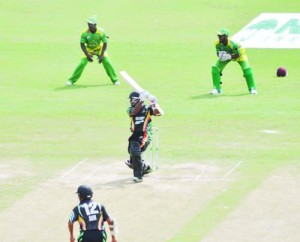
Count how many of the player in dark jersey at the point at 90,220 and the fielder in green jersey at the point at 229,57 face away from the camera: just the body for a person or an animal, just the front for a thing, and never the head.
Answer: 1

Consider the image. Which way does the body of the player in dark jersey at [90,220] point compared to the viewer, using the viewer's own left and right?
facing away from the viewer

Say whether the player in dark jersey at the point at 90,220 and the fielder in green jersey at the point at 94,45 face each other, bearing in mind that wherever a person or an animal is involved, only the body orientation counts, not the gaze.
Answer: yes

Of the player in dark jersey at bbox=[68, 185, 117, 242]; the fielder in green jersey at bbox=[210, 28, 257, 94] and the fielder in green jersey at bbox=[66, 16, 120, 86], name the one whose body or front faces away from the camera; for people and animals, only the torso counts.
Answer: the player in dark jersey

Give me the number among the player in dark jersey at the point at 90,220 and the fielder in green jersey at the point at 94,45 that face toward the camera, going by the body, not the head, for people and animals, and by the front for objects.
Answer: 1

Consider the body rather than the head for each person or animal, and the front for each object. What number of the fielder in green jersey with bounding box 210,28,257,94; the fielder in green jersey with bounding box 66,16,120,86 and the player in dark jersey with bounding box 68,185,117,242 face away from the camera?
1

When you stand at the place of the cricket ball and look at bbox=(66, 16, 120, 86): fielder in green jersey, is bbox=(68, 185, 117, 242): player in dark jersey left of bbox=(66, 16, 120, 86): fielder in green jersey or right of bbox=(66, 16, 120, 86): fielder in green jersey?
left

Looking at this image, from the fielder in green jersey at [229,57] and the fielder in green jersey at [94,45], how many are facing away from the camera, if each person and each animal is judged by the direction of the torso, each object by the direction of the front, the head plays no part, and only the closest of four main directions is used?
0

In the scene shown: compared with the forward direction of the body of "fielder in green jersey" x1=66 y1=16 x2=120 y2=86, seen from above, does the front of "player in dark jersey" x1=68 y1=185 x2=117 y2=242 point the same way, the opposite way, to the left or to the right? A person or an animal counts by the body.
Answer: the opposite way

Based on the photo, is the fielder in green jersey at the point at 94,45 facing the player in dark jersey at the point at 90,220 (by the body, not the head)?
yes

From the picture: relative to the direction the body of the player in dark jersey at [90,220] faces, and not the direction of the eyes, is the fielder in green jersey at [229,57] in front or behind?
in front

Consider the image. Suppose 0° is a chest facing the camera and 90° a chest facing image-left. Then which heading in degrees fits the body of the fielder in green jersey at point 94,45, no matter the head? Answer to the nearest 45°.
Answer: approximately 0°
